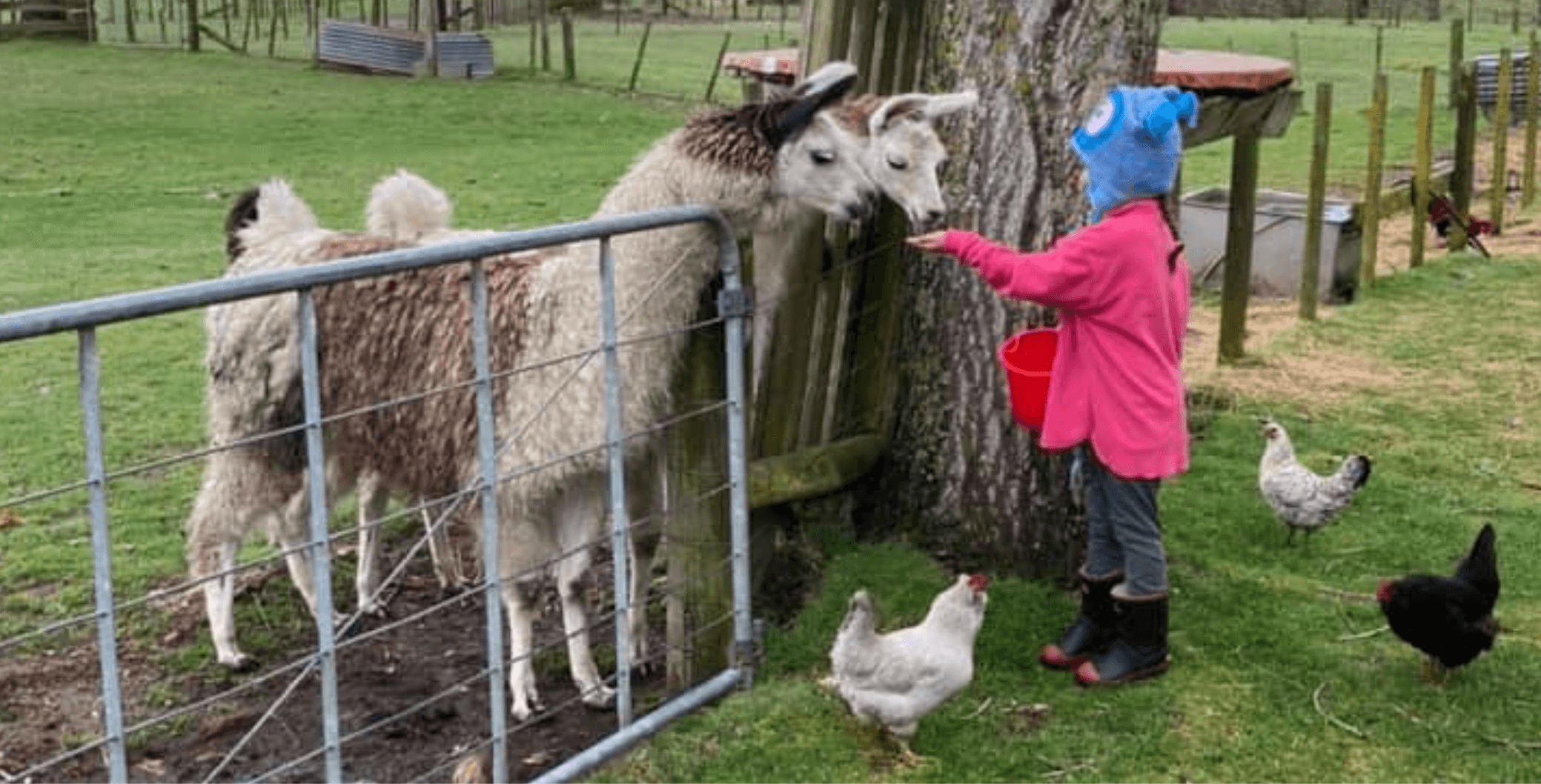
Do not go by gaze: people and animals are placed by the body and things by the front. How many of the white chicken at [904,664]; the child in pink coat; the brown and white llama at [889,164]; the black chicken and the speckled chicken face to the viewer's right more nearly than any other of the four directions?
2

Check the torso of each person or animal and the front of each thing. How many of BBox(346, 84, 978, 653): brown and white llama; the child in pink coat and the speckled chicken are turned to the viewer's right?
1

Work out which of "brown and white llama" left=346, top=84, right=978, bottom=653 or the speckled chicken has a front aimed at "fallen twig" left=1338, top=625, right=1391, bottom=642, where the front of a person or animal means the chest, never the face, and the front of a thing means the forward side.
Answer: the brown and white llama

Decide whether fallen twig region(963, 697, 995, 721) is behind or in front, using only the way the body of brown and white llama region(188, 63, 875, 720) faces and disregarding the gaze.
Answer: in front

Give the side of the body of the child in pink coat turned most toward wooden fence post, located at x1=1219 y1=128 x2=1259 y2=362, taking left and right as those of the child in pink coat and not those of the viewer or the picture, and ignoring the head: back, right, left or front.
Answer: right

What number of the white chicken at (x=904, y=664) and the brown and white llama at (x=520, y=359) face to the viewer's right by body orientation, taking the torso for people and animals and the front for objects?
2

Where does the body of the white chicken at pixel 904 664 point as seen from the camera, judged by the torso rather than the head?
to the viewer's right

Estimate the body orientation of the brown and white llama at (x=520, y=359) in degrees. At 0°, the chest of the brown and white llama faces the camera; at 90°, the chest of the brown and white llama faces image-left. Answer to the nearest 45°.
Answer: approximately 270°

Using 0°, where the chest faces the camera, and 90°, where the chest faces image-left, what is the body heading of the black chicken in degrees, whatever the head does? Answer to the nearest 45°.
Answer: approximately 90°

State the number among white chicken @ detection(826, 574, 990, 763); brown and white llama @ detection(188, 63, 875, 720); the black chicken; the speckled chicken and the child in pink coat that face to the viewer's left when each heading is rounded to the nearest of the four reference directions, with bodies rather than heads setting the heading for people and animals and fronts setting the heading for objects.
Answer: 3

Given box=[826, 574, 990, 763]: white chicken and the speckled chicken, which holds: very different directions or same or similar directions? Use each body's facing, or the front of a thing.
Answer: very different directions

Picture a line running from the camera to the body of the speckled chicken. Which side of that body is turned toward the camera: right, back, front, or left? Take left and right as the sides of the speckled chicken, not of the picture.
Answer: left

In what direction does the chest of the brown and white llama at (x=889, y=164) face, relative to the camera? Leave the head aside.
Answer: to the viewer's right

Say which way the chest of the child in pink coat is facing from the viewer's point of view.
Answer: to the viewer's left

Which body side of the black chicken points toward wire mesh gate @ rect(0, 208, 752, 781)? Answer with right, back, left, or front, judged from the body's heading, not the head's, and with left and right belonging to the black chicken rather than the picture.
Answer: front
